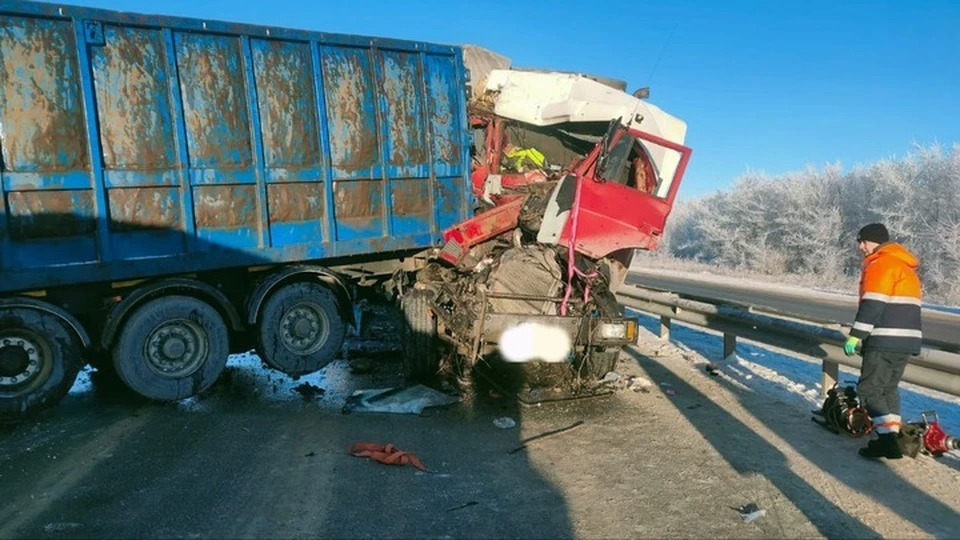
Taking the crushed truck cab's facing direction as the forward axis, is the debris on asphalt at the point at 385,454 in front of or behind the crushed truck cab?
in front

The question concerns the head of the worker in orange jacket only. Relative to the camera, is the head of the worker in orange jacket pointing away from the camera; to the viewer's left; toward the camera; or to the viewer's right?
to the viewer's left

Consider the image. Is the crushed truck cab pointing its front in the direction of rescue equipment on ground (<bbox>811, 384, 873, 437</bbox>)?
no

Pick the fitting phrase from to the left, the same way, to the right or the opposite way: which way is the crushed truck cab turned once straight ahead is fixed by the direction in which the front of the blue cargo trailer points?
the same way

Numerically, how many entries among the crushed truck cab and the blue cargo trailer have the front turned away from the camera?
0

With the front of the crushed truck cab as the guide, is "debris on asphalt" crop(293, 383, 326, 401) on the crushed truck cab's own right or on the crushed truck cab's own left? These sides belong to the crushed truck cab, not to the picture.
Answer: on the crushed truck cab's own right

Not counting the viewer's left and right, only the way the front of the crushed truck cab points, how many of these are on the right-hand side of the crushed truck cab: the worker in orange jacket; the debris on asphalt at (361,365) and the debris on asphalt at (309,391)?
2

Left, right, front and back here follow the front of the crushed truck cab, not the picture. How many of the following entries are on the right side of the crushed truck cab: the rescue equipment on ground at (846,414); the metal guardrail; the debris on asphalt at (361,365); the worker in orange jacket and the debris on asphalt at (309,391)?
2

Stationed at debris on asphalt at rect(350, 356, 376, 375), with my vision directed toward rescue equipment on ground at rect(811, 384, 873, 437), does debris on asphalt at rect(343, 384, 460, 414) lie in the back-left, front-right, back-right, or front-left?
front-right

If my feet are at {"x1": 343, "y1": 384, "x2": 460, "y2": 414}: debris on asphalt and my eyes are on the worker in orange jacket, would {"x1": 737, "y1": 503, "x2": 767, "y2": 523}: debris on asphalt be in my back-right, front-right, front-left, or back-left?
front-right

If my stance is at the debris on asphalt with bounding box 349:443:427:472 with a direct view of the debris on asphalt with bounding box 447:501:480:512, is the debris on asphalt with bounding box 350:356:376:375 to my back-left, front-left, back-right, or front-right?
back-left

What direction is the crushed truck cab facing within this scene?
toward the camera

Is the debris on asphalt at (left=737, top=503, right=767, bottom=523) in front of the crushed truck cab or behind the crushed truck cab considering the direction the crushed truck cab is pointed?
in front

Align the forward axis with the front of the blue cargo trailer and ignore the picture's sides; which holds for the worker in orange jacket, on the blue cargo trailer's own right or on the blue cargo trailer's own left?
on the blue cargo trailer's own left
